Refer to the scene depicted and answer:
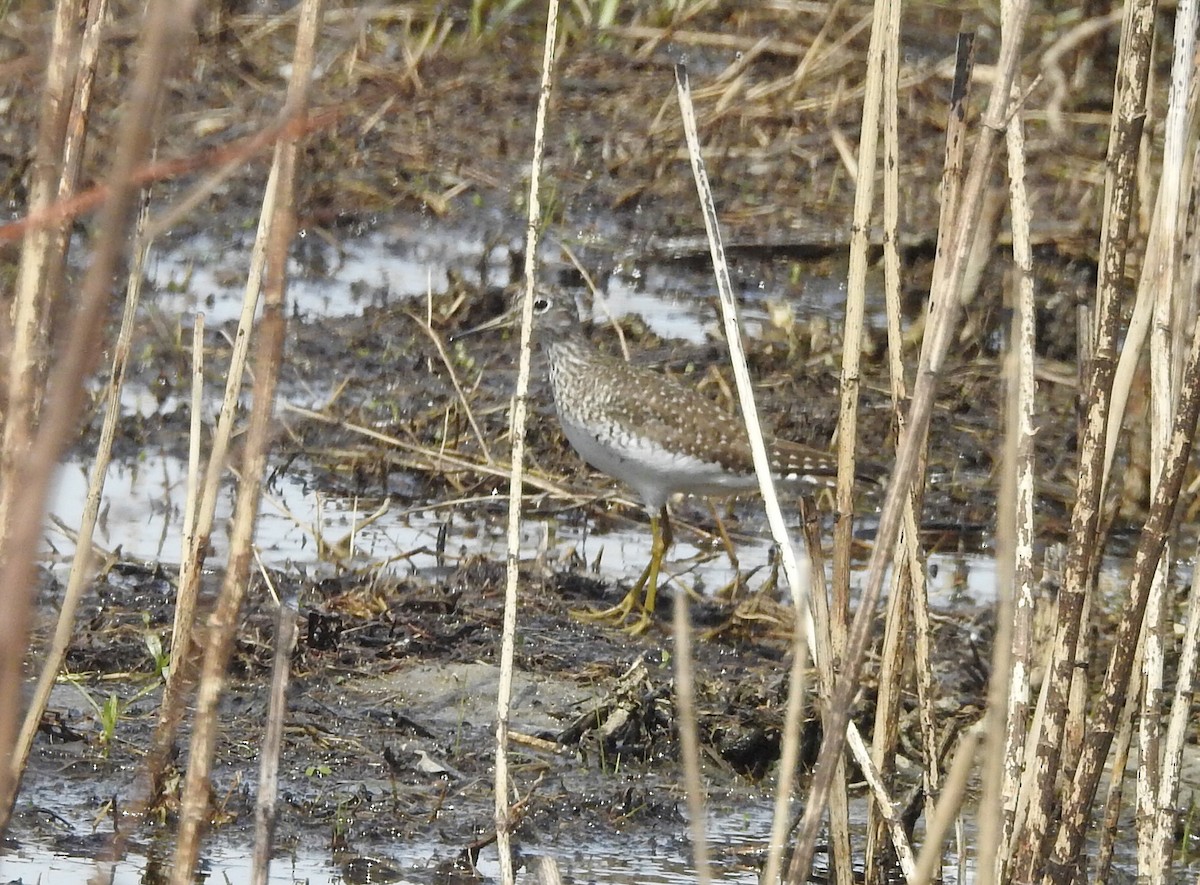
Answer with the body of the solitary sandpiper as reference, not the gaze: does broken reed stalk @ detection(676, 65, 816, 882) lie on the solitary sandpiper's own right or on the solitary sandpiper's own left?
on the solitary sandpiper's own left

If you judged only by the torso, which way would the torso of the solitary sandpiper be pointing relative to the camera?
to the viewer's left

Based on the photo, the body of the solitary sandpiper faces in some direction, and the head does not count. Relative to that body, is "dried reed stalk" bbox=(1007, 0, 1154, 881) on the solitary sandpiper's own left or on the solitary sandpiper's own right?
on the solitary sandpiper's own left

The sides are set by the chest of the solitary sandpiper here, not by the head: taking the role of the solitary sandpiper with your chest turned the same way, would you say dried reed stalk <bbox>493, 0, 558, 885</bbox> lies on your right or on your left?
on your left

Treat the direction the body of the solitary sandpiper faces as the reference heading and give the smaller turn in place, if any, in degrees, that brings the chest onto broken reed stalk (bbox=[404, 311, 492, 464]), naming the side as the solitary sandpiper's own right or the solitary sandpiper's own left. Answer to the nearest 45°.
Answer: approximately 45° to the solitary sandpiper's own right
